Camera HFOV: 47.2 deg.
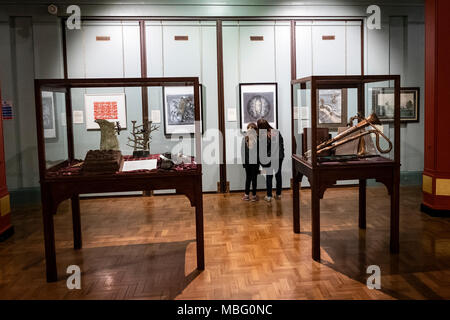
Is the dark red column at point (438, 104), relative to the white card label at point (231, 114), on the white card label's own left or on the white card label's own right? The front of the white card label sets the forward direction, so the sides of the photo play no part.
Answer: on the white card label's own left

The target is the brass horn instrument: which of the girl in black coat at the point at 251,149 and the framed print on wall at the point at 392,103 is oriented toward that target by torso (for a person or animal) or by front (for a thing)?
the framed print on wall

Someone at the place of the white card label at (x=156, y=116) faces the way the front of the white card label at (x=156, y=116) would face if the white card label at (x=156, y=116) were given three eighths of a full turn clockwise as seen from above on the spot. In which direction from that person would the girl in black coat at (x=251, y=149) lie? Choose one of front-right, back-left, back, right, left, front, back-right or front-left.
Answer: right

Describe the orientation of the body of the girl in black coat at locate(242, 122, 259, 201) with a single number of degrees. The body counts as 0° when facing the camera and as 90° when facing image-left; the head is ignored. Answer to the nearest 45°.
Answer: approximately 180°
